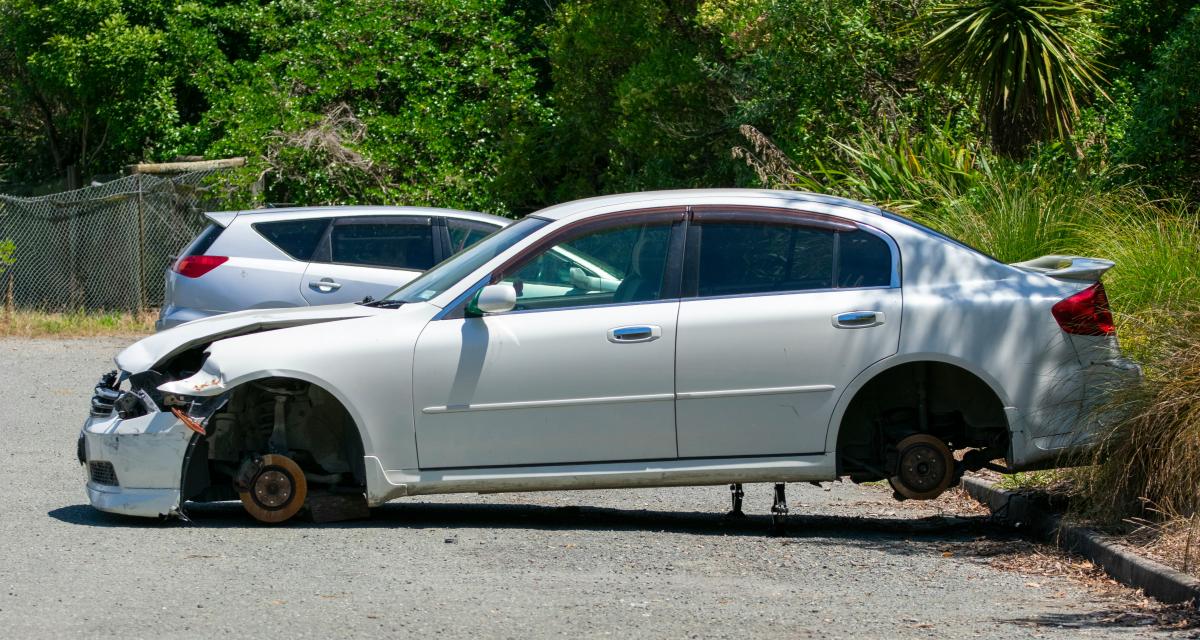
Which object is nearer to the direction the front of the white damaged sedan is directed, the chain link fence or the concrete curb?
the chain link fence

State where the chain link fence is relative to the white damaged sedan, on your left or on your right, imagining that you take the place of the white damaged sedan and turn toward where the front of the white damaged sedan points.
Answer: on your right

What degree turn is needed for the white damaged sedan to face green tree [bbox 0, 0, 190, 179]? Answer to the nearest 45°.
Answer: approximately 45° to its right

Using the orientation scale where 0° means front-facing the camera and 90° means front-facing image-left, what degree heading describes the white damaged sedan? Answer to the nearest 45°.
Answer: approximately 90°

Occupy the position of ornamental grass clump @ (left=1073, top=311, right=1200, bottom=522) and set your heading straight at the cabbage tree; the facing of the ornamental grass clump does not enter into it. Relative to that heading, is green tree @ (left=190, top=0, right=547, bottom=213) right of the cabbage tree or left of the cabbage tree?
left

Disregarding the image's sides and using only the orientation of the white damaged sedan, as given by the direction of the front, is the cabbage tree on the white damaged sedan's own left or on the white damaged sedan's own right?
on the white damaged sedan's own right

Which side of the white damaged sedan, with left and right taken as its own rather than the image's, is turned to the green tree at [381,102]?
right

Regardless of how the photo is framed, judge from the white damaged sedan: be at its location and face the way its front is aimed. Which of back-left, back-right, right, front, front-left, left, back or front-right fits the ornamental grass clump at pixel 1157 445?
back

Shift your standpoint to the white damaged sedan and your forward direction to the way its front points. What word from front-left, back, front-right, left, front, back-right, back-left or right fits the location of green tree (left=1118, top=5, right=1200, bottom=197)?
back-right

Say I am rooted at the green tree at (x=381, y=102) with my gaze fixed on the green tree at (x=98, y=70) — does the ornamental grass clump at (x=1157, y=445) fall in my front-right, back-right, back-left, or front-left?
back-left
